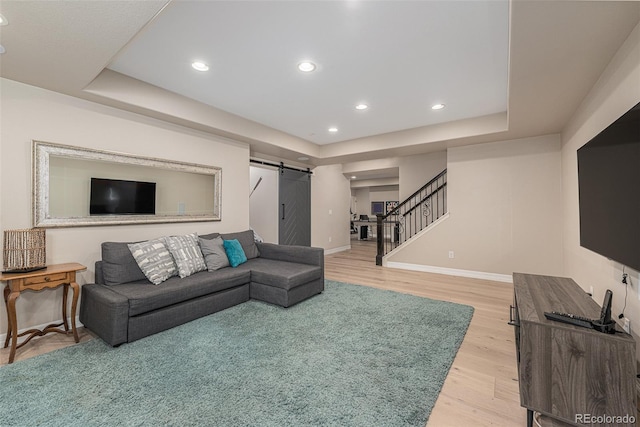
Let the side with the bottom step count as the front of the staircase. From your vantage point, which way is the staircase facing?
to the viewer's left

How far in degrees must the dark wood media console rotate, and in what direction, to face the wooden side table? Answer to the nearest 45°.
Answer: approximately 45° to its left

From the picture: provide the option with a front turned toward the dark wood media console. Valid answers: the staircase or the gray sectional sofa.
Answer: the gray sectional sofa

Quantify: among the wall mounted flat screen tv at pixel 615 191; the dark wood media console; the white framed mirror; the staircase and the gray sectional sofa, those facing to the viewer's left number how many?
3

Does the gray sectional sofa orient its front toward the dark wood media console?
yes

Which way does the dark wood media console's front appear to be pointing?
to the viewer's left

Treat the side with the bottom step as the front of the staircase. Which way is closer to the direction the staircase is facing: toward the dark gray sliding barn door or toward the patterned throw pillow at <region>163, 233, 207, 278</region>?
the dark gray sliding barn door

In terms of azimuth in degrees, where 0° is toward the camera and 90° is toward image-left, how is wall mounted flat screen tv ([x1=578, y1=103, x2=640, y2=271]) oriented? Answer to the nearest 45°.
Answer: approximately 90°
